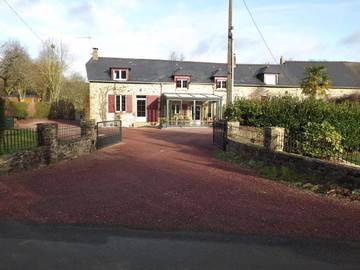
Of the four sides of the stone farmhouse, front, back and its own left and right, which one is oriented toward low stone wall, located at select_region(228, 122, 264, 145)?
front

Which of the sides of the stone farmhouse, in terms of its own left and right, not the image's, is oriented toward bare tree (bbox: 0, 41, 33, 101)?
right

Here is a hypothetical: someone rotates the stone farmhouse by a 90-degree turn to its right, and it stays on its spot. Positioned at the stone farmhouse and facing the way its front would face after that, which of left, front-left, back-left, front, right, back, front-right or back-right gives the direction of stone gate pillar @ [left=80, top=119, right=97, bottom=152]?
left

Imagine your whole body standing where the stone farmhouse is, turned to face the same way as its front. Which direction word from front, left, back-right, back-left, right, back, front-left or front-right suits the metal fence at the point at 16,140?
front

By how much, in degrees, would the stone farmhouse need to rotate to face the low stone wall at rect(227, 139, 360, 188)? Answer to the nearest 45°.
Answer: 0° — it already faces it

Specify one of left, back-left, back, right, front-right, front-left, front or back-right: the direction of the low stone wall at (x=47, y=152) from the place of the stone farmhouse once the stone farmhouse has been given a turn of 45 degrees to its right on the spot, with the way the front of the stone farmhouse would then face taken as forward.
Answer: front-left

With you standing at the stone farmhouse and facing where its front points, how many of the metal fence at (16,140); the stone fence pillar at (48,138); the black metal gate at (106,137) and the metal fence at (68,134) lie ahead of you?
4

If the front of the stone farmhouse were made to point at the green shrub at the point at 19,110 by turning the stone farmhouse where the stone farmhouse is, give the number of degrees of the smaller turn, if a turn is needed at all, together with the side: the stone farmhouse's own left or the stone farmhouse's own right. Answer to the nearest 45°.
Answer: approximately 90° to the stone farmhouse's own right

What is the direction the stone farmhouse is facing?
toward the camera

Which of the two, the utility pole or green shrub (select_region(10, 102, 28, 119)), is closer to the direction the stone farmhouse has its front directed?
the utility pole

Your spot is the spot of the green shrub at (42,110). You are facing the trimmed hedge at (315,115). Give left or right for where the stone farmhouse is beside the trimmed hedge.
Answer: left

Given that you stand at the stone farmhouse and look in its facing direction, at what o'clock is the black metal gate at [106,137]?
The black metal gate is roughly at 12 o'clock from the stone farmhouse.

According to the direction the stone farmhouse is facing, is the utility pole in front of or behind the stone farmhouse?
in front

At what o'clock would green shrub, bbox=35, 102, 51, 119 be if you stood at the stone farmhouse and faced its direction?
The green shrub is roughly at 3 o'clock from the stone farmhouse.

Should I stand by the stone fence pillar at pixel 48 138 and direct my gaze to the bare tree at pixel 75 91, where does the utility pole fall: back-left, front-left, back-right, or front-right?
front-right
